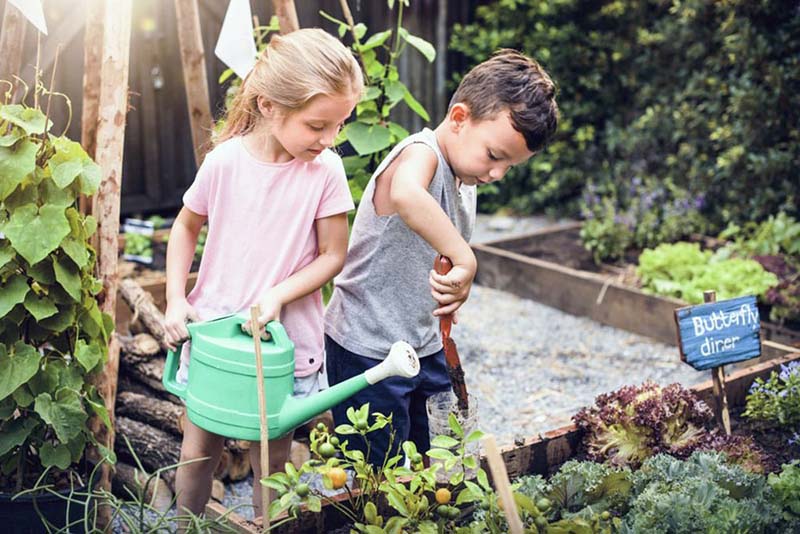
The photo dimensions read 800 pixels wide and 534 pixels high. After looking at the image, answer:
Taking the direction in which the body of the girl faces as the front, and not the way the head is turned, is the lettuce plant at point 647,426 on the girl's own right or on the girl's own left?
on the girl's own left

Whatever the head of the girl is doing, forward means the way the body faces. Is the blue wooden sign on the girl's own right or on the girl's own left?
on the girl's own left

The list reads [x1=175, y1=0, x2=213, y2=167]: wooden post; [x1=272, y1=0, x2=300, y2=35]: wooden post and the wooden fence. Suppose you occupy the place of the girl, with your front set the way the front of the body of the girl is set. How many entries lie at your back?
3

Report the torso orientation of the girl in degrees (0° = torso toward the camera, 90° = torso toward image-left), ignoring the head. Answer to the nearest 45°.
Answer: approximately 0°

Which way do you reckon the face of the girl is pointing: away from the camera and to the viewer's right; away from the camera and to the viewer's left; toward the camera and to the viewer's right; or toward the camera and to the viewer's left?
toward the camera and to the viewer's right

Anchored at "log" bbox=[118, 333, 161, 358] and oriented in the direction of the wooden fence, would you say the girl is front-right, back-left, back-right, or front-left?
back-right

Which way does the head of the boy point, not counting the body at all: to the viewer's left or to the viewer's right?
to the viewer's right

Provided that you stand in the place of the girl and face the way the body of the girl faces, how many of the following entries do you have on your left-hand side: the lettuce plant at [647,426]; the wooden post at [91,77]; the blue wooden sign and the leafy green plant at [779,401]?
3

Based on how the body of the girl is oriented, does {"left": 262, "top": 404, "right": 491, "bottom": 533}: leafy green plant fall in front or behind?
in front

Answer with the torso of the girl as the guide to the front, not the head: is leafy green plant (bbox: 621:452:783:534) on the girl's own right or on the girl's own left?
on the girl's own left

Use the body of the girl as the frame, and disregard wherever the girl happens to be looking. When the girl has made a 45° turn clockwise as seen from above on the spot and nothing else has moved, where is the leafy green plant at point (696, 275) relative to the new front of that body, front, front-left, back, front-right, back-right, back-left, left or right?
back

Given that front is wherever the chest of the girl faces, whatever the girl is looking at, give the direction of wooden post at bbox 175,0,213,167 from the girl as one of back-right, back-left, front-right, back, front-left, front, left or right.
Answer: back

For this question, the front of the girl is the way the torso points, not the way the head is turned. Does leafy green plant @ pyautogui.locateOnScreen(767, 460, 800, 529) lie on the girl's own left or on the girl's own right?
on the girl's own left

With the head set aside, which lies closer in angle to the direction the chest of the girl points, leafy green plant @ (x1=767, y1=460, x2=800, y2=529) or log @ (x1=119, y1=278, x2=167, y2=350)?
the leafy green plant
